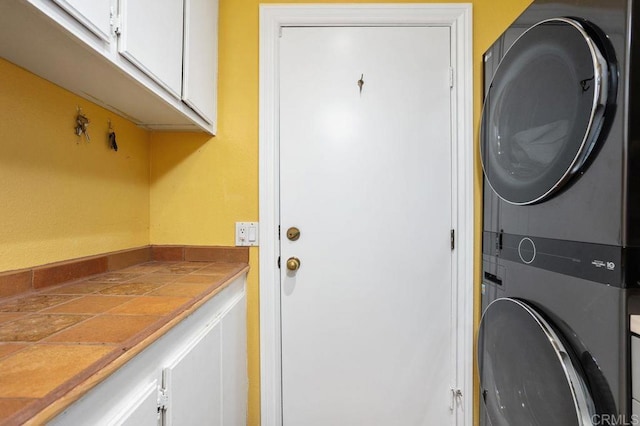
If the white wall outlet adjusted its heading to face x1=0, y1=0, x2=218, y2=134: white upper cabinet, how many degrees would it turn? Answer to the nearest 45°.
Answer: approximately 45° to its right

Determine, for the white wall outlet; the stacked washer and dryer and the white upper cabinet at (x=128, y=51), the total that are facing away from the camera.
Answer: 0

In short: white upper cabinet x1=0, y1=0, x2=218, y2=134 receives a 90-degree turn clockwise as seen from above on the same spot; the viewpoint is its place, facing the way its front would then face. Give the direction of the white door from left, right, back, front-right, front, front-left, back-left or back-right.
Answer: back-left

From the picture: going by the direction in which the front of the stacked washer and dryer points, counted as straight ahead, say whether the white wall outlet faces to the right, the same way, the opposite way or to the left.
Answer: to the left

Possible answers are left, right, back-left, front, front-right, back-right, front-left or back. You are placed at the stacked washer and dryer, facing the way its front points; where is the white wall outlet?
front-right

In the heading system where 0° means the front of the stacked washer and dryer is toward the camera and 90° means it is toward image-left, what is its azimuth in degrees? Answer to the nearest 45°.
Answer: approximately 45°

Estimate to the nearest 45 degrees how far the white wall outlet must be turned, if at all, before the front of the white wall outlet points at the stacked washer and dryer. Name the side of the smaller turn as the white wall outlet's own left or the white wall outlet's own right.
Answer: approximately 45° to the white wall outlet's own left

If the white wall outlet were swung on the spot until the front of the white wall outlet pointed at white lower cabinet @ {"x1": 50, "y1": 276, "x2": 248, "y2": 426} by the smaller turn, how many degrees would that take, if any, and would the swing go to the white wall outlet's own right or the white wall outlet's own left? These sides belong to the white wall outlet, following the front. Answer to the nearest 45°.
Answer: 0° — it already faces it

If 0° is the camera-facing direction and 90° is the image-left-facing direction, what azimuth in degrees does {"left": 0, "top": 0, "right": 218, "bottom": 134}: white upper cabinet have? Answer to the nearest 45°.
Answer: approximately 315°

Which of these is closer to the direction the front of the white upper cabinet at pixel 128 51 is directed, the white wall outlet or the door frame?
the door frame

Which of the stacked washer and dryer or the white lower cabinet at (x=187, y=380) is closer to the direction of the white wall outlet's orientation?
the white lower cabinet

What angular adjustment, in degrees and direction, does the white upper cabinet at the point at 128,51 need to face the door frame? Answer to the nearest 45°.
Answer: approximately 45° to its left

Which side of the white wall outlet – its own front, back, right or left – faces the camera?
front

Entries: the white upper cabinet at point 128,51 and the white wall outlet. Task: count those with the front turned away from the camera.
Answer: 0

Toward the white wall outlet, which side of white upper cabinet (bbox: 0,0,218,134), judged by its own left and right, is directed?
left

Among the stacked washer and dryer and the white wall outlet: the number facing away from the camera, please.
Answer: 0

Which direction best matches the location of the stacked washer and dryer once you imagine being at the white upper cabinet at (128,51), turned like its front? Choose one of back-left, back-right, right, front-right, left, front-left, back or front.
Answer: front
